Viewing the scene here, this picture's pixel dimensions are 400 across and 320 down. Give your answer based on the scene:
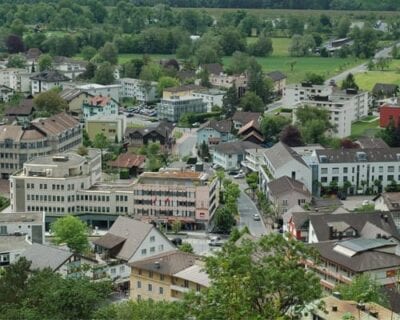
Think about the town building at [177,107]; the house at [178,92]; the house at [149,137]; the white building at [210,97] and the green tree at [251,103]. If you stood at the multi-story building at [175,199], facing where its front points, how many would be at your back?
5

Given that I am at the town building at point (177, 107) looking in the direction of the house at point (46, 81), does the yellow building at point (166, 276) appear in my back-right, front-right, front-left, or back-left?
back-left

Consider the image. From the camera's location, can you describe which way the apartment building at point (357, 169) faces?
facing the viewer

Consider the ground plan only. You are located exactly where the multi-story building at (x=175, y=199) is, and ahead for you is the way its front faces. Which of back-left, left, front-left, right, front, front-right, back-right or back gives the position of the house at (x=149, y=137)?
back

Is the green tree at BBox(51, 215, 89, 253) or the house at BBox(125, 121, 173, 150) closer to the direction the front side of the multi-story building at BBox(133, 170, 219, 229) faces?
the green tree

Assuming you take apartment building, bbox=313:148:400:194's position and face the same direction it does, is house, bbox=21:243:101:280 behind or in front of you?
in front

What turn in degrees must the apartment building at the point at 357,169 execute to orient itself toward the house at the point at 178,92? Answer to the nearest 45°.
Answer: approximately 135° to its right

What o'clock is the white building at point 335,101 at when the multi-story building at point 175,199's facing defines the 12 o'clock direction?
The white building is roughly at 7 o'clock from the multi-story building.

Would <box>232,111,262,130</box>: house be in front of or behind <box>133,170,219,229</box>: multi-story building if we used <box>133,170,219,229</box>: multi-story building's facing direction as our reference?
behind

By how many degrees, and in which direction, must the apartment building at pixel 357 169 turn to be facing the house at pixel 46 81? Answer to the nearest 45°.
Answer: approximately 135° to its right

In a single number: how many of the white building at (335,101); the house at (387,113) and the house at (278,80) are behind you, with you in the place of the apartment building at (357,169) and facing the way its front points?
3

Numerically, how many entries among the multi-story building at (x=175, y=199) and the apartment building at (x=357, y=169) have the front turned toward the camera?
2

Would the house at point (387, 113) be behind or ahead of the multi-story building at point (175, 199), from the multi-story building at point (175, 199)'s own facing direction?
behind

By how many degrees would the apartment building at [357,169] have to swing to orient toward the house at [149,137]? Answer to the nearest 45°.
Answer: approximately 135° to its right

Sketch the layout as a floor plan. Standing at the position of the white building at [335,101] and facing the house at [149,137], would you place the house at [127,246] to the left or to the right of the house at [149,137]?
left
